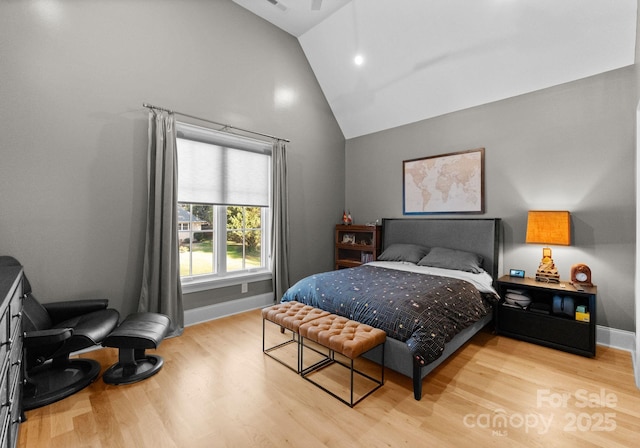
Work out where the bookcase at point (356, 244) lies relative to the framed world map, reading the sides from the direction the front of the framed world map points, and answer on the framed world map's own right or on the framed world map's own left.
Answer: on the framed world map's own right

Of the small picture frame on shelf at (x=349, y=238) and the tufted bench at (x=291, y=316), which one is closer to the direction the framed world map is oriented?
the tufted bench

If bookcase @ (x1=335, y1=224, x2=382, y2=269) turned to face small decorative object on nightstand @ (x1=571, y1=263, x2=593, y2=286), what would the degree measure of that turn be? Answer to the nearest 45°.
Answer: approximately 90° to its left

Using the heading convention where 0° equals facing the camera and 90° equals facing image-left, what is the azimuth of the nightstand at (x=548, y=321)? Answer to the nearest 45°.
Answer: approximately 45°

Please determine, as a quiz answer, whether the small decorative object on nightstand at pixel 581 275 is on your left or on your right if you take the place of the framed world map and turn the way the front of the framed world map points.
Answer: on your left

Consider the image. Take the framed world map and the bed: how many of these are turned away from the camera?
0

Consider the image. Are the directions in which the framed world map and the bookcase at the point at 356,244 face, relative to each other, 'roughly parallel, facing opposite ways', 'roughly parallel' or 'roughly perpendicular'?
roughly parallel

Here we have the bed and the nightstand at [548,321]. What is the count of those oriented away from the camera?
0

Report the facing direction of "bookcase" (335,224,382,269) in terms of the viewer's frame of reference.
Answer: facing the viewer and to the left of the viewer

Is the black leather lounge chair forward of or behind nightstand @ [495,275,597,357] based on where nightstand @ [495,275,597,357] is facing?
forward

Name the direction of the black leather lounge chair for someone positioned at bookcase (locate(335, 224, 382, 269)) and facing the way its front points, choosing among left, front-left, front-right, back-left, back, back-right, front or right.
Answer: front

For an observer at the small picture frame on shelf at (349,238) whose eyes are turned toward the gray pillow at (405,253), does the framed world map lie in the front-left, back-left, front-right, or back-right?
front-left

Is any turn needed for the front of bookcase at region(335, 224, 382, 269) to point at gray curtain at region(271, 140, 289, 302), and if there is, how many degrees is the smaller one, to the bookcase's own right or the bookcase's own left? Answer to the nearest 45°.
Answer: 0° — it already faces it

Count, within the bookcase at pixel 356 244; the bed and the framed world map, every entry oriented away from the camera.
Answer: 0
